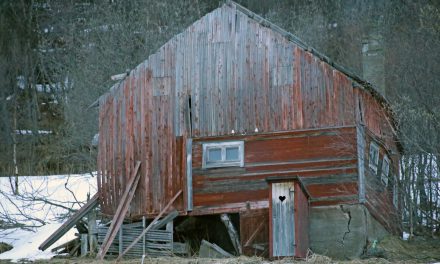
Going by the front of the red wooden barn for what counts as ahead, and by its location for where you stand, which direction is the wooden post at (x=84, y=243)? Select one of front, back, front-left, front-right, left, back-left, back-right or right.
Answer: right

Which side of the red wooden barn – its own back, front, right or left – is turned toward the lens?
front

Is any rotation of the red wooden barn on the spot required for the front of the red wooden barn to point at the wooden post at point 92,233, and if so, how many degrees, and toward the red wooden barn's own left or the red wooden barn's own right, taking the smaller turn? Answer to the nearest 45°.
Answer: approximately 90° to the red wooden barn's own right

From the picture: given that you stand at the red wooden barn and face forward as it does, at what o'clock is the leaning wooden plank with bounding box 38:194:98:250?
The leaning wooden plank is roughly at 3 o'clock from the red wooden barn.
